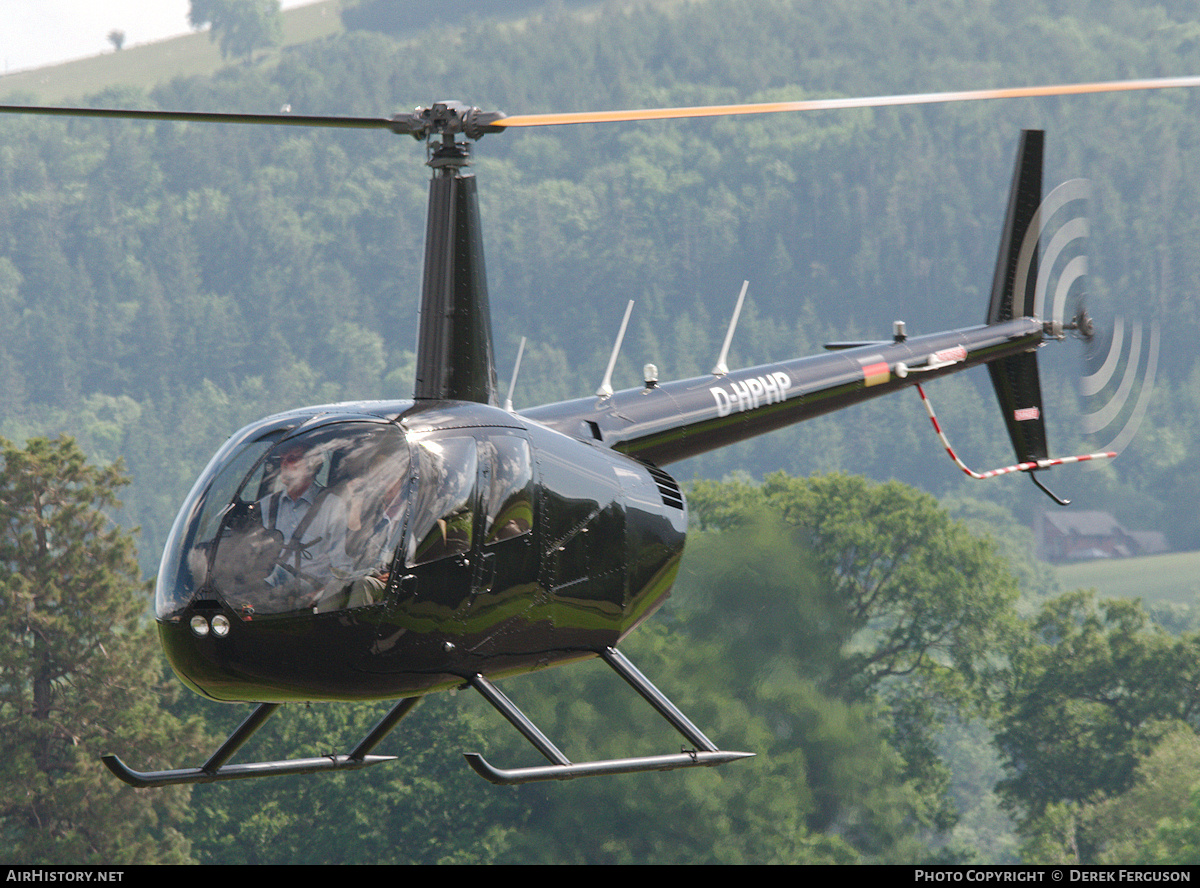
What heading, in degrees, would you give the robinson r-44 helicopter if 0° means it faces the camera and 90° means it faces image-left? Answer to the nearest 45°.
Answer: approximately 45°

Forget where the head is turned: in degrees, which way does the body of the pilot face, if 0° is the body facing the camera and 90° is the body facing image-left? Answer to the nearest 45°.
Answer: approximately 45°

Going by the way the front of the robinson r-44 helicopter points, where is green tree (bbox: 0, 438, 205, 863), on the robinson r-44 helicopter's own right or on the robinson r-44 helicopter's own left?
on the robinson r-44 helicopter's own right
